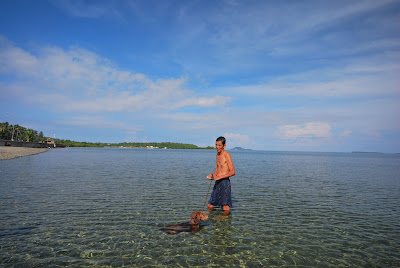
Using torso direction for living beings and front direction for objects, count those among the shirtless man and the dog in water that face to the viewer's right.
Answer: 1

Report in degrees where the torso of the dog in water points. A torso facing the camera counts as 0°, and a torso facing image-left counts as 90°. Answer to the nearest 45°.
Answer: approximately 270°

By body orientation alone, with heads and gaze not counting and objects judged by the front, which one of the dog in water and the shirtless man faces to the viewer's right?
the dog in water

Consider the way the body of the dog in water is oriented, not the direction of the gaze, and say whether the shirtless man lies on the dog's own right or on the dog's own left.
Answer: on the dog's own left

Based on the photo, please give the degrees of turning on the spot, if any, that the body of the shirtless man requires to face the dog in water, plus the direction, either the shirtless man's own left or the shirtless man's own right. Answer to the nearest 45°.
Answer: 0° — they already face it

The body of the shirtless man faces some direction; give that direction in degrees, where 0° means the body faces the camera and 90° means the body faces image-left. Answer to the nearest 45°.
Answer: approximately 45°
